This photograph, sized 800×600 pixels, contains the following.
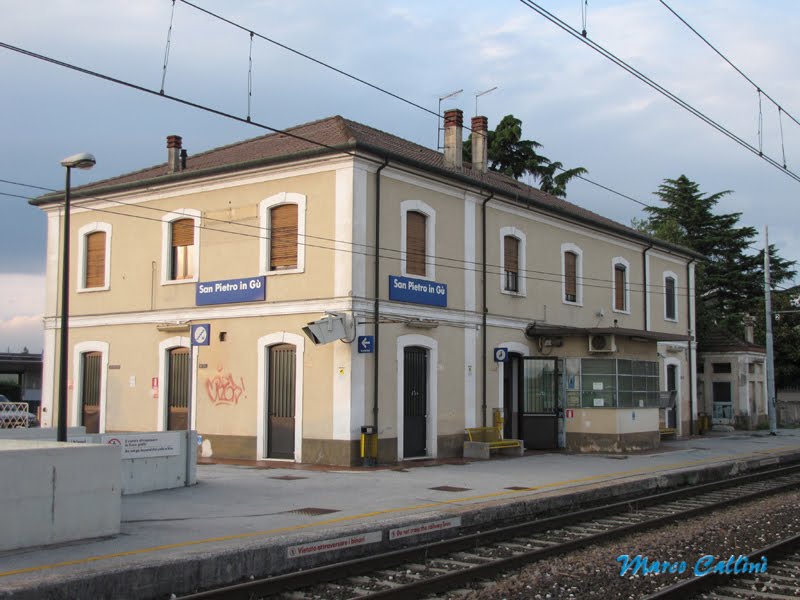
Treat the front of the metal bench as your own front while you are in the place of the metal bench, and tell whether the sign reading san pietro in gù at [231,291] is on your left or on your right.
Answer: on your right

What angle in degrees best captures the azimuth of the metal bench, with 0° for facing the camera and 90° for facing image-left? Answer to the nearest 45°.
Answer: approximately 315°

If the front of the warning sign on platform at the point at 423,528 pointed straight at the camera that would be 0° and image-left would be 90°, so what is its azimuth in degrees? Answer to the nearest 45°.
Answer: approximately 315°

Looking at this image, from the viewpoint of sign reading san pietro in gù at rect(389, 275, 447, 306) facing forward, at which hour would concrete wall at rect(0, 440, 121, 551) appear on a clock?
The concrete wall is roughly at 2 o'clock from the sign reading san pietro in gù.

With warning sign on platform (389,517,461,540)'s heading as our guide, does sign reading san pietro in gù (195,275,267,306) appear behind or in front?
behind

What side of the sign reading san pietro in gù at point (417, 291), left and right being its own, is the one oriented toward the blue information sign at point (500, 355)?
left
